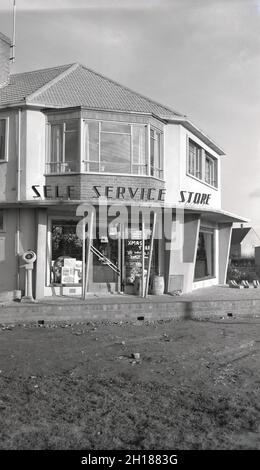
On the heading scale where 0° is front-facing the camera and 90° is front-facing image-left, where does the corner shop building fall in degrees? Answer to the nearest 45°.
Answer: approximately 0°
